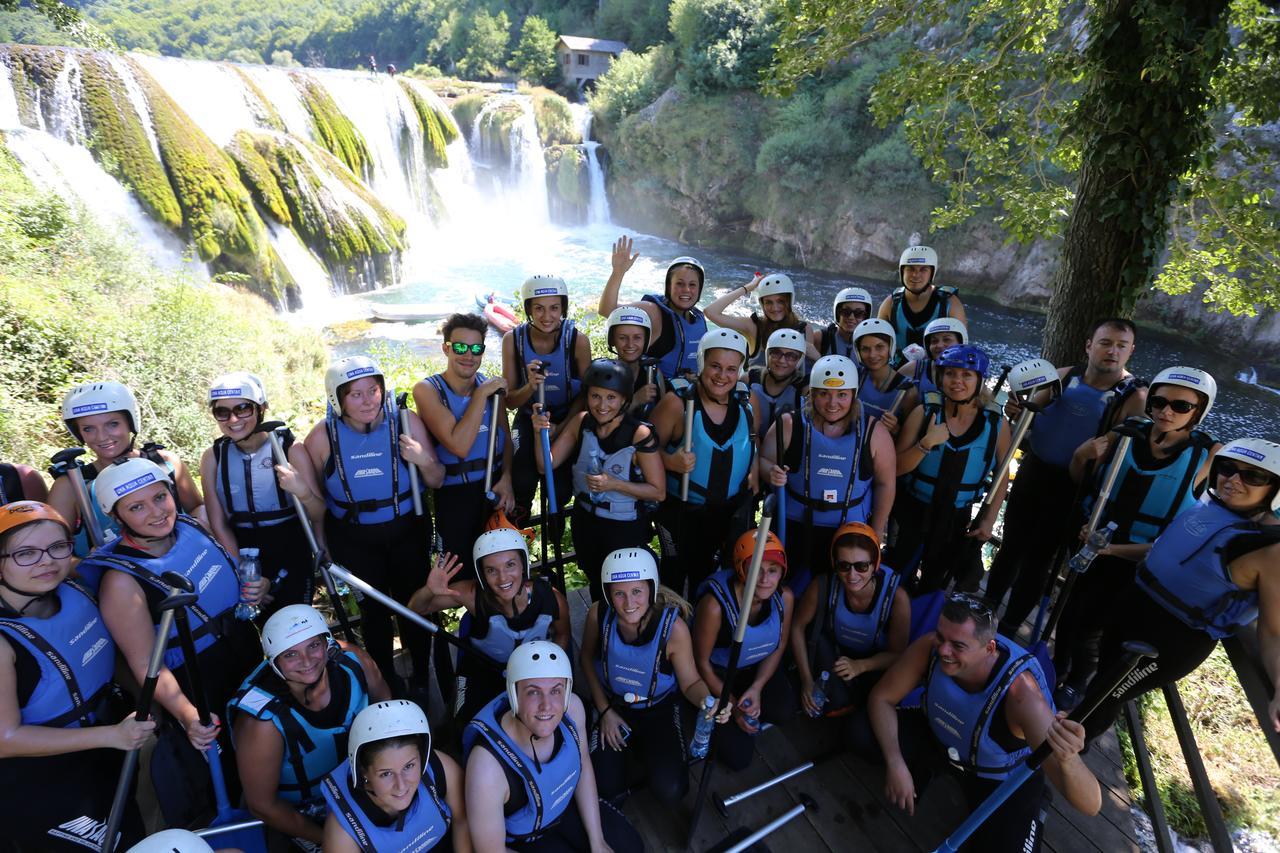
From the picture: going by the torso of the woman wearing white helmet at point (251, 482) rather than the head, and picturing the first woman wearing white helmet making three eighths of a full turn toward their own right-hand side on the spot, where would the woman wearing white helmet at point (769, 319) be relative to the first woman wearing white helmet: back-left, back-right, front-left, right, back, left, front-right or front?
back-right

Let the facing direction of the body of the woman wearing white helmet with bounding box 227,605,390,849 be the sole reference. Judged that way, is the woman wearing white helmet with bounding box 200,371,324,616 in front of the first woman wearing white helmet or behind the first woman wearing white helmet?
behind

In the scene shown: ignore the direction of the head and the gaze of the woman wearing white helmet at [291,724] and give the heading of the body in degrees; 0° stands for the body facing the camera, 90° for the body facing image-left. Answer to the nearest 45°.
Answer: approximately 315°

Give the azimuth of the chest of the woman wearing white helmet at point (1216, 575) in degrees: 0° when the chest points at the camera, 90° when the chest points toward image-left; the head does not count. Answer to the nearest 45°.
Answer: approximately 45°

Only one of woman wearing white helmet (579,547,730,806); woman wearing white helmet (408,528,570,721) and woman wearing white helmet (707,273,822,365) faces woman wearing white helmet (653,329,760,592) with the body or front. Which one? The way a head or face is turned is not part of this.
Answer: woman wearing white helmet (707,273,822,365)

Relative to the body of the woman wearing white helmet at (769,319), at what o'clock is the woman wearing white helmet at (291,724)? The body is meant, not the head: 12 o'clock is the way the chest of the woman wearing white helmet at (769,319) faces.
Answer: the woman wearing white helmet at (291,724) is roughly at 1 o'clock from the woman wearing white helmet at (769,319).
